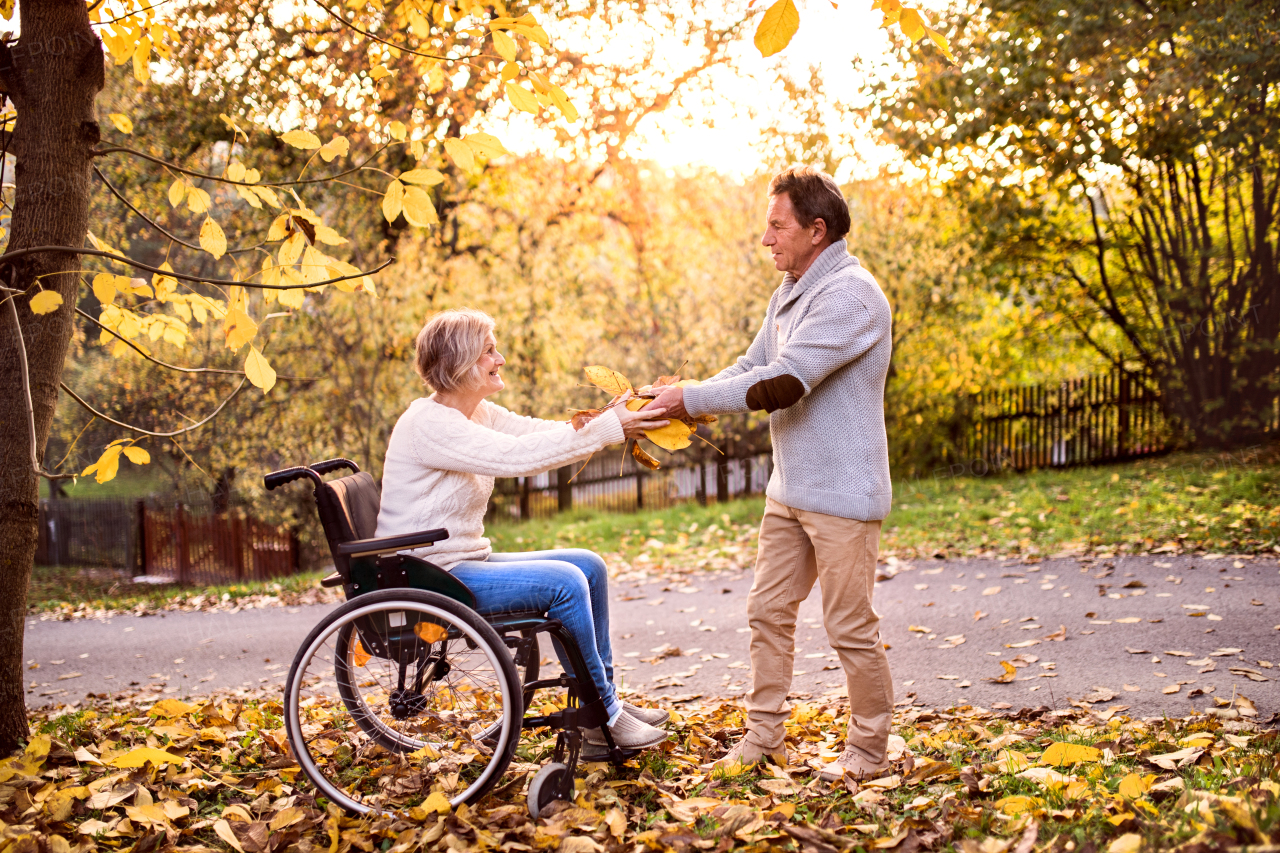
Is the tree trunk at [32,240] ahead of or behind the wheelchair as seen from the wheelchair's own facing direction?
behind

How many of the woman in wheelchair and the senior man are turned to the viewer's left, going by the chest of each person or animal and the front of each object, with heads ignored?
1

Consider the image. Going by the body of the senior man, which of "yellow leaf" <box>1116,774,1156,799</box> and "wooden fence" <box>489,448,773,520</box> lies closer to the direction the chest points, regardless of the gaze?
the wooden fence

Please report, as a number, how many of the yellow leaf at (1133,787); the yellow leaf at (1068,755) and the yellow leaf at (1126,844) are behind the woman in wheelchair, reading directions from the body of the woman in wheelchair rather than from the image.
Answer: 0

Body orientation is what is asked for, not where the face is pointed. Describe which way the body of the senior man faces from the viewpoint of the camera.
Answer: to the viewer's left

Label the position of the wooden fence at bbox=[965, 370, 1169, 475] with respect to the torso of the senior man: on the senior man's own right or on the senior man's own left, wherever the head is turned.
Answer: on the senior man's own right

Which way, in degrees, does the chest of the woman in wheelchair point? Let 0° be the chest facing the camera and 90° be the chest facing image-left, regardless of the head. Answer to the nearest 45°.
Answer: approximately 270°

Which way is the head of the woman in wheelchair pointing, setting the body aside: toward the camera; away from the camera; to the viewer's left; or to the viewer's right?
to the viewer's right

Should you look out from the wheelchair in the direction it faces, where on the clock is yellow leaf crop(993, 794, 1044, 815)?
The yellow leaf is roughly at 1 o'clock from the wheelchair.

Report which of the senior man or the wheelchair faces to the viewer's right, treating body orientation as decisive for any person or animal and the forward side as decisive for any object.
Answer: the wheelchair

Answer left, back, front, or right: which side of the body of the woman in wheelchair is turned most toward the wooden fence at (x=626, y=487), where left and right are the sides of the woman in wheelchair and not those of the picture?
left

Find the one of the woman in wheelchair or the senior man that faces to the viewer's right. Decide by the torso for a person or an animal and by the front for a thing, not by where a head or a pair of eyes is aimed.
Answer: the woman in wheelchair

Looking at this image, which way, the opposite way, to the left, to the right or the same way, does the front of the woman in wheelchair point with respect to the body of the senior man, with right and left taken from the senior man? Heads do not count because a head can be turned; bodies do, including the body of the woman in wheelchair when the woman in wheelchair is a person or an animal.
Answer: the opposite way

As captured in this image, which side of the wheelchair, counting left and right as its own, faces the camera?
right

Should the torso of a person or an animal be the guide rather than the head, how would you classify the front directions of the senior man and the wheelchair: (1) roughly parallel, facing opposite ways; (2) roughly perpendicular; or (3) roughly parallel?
roughly parallel, facing opposite ways

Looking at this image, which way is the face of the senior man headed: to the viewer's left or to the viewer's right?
to the viewer's left
